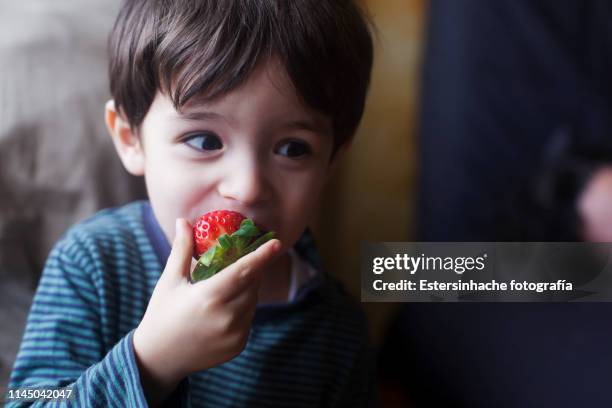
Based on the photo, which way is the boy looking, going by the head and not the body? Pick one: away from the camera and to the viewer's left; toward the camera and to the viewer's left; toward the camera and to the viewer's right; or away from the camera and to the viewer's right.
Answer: toward the camera and to the viewer's right
